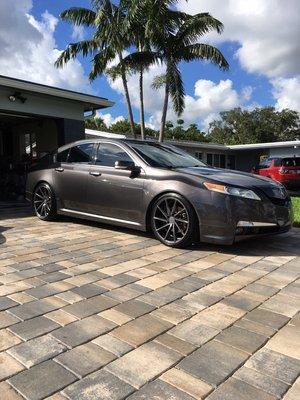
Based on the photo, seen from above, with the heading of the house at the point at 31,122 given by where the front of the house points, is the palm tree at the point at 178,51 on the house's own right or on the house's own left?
on the house's own left

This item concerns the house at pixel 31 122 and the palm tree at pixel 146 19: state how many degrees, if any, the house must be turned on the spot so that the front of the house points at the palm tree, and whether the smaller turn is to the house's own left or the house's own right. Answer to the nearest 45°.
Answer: approximately 90° to the house's own left

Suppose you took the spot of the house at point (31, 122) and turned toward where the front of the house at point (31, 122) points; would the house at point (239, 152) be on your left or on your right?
on your left

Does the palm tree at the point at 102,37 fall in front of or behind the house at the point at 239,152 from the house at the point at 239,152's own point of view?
in front

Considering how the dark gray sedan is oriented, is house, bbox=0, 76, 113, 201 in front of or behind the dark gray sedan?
behind

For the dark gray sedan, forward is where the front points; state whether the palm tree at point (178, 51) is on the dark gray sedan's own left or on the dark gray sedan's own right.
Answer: on the dark gray sedan's own left

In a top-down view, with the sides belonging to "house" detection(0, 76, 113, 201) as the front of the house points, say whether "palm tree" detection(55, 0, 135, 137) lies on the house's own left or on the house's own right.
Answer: on the house's own left

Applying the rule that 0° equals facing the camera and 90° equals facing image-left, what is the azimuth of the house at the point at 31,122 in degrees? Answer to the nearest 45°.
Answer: approximately 315°

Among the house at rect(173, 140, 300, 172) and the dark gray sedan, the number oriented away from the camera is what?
0

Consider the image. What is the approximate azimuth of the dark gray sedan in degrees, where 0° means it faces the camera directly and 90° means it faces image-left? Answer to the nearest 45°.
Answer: approximately 315°

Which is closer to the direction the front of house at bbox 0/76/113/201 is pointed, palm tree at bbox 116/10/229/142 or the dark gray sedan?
the dark gray sedan
